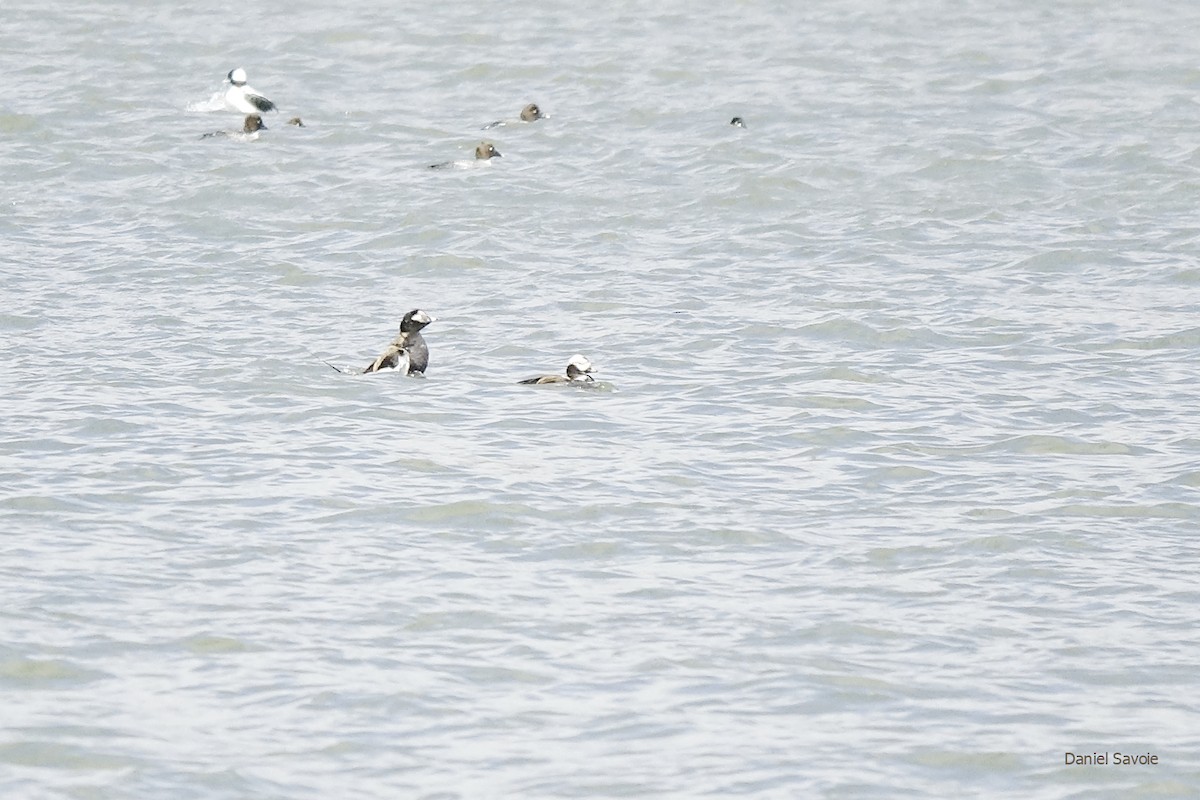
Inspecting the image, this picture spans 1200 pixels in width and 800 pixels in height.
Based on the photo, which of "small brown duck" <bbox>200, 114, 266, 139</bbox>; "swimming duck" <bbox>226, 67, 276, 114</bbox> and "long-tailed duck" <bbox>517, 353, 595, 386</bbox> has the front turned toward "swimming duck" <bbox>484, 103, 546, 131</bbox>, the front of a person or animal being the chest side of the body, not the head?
the small brown duck

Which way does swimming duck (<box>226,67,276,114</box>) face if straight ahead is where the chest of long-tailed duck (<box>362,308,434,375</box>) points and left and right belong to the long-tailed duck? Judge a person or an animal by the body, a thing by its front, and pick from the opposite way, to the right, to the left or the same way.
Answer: the opposite way

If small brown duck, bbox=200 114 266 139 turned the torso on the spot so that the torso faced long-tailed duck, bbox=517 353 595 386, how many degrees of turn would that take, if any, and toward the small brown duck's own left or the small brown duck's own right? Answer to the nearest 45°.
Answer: approximately 90° to the small brown duck's own right

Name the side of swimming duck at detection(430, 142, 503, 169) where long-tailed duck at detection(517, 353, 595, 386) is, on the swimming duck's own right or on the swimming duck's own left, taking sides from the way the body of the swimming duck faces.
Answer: on the swimming duck's own right

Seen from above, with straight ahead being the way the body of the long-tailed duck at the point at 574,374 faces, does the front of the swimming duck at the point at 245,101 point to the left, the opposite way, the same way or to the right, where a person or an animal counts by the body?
the opposite way

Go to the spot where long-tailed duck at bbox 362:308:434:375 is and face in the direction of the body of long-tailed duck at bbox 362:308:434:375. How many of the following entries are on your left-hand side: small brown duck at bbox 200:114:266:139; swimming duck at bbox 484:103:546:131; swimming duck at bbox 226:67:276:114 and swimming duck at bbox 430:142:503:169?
4

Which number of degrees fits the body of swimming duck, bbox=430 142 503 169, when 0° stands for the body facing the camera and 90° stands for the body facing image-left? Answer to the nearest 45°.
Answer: approximately 270°

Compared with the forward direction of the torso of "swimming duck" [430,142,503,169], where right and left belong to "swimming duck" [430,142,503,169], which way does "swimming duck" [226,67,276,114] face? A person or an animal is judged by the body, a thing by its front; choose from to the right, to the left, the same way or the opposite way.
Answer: the opposite way

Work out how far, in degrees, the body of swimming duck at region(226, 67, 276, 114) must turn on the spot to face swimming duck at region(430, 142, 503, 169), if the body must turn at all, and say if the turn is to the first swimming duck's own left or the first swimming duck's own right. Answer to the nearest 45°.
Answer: approximately 135° to the first swimming duck's own left

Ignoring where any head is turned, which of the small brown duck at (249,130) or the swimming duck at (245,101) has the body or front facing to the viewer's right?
the small brown duck

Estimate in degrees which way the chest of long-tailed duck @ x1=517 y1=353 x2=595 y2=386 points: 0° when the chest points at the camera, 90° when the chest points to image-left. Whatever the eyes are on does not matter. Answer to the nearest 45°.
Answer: approximately 270°

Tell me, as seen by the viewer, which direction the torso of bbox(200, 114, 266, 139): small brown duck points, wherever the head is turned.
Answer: to the viewer's right

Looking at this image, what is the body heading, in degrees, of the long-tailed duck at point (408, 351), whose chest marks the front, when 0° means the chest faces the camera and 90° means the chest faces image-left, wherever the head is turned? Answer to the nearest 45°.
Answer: approximately 270°

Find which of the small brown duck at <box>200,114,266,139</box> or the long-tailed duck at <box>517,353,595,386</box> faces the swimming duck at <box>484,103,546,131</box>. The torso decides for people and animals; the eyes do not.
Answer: the small brown duck

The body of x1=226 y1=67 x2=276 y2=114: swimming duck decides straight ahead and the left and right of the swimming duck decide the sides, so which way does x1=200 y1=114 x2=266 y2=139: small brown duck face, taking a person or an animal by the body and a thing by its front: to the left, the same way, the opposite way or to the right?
the opposite way

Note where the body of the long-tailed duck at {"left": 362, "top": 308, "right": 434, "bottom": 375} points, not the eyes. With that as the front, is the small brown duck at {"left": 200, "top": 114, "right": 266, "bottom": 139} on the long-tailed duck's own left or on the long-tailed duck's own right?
on the long-tailed duck's own left

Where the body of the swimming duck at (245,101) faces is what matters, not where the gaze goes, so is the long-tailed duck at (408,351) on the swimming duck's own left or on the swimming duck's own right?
on the swimming duck's own left

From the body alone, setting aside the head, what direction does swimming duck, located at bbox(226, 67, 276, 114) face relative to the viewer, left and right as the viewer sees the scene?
facing to the left of the viewer
